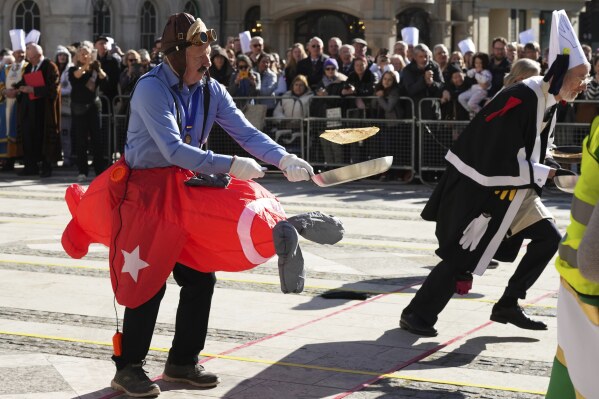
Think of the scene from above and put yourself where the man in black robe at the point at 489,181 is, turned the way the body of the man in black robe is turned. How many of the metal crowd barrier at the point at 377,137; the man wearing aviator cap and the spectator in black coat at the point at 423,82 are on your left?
2

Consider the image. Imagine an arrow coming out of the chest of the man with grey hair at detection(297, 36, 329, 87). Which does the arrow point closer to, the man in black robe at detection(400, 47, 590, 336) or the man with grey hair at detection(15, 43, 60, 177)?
the man in black robe

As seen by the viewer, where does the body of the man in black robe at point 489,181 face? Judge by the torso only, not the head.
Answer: to the viewer's right

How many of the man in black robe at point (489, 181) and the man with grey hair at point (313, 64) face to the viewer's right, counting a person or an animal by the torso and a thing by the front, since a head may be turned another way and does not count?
1

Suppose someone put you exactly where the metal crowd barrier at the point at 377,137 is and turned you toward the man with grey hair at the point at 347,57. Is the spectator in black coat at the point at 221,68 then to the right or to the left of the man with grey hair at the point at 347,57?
left

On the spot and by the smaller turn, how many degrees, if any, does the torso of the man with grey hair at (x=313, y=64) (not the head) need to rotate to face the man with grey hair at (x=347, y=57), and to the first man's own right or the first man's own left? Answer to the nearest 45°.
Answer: approximately 90° to the first man's own left

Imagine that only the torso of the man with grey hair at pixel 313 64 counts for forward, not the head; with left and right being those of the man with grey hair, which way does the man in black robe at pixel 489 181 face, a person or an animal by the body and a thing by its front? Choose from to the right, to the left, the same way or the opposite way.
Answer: to the left

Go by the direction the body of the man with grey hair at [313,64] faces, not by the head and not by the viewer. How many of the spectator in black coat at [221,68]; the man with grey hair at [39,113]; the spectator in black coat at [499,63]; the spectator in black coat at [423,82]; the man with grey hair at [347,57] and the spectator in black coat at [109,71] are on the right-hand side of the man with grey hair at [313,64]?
3

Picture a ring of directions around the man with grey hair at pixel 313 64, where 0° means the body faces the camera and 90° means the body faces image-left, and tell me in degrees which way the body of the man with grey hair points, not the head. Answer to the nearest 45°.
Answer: approximately 0°

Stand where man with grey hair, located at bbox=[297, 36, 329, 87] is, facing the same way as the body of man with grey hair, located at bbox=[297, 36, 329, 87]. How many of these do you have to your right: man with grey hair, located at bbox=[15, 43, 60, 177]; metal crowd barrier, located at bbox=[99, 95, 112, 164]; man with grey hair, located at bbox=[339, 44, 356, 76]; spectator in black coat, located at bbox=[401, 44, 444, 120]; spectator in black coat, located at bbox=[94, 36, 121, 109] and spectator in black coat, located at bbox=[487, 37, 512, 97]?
3

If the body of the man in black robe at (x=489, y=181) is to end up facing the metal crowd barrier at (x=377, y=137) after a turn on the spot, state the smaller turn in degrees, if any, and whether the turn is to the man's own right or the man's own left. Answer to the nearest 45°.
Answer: approximately 90° to the man's own left

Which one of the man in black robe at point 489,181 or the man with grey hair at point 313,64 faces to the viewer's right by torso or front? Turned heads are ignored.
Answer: the man in black robe
